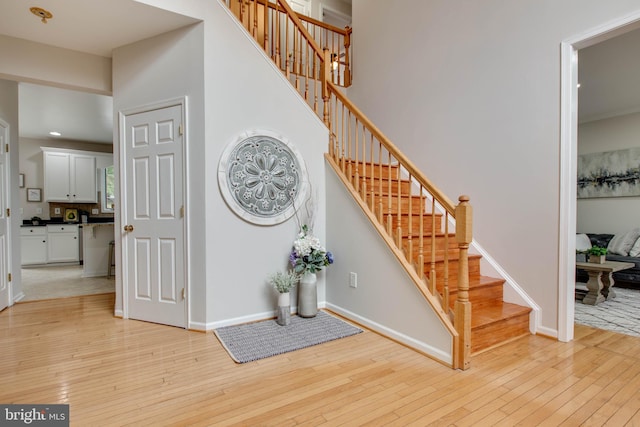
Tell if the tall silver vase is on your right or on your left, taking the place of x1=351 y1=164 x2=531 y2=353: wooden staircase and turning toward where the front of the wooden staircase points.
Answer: on your right

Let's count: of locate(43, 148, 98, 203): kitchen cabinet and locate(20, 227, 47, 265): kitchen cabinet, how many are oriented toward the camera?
2

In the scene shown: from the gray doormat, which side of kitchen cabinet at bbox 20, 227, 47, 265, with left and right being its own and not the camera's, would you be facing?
front

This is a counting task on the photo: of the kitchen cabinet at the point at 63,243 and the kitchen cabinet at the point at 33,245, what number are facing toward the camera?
2

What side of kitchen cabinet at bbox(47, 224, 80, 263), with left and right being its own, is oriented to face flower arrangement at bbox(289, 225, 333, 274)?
front

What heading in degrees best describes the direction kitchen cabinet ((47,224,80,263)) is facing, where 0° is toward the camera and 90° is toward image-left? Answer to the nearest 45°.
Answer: approximately 0°

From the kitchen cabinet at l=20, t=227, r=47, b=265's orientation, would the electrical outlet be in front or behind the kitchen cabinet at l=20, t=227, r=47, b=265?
in front

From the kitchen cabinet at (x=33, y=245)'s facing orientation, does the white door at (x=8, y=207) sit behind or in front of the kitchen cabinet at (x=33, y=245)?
in front

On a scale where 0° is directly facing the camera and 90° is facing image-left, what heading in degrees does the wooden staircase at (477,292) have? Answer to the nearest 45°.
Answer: approximately 315°

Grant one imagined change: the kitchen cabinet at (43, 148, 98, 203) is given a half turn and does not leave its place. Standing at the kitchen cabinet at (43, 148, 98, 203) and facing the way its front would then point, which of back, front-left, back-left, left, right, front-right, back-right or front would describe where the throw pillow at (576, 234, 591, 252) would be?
back-right
